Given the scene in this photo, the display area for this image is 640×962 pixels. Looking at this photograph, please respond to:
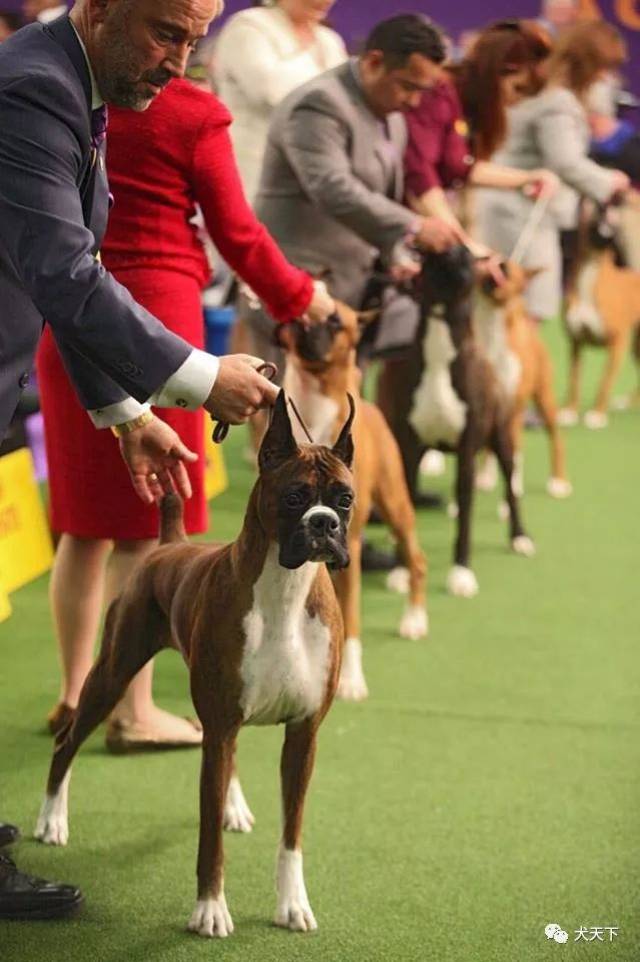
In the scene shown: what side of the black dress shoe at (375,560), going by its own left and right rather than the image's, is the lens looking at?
right

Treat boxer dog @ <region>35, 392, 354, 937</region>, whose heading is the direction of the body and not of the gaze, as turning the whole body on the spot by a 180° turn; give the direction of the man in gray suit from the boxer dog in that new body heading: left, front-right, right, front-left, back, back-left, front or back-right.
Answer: front-right

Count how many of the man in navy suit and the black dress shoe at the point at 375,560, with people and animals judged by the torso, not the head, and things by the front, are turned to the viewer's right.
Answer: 2

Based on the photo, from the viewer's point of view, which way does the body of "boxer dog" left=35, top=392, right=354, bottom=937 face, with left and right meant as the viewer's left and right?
facing the viewer and to the right of the viewer

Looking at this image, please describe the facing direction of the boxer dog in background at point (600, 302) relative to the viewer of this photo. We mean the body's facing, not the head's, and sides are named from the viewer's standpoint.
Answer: facing the viewer and to the left of the viewer

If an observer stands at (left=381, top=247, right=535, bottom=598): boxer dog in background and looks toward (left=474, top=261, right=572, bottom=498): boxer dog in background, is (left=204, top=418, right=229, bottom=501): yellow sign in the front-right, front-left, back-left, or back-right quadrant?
front-left

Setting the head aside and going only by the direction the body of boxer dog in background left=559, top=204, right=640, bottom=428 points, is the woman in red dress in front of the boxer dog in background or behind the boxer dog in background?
in front

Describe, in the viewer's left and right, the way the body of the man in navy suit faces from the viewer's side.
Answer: facing to the right of the viewer

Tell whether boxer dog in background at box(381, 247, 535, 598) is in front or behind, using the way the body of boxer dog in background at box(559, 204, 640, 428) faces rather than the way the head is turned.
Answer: in front

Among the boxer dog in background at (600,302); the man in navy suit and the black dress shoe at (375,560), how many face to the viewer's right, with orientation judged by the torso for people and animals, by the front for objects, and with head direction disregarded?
2

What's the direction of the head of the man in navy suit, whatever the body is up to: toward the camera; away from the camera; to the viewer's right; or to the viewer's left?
to the viewer's right

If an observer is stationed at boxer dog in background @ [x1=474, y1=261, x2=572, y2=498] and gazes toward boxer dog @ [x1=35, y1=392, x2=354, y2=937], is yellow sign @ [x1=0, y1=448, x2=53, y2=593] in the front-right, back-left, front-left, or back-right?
front-right
